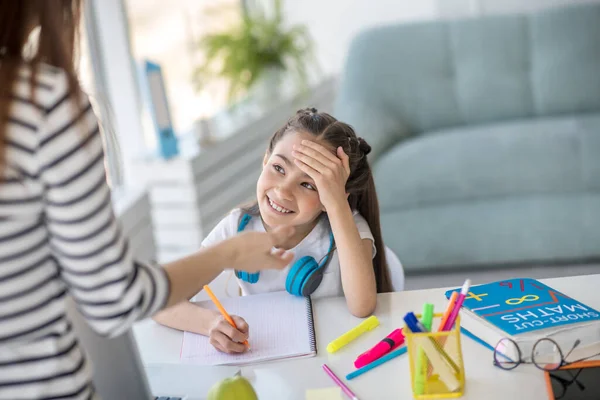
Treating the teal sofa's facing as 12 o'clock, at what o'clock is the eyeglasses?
The eyeglasses is roughly at 12 o'clock from the teal sofa.

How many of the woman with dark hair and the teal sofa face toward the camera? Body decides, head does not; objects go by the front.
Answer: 1

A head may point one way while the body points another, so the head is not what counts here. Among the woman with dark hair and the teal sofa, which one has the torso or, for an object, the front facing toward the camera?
the teal sofa

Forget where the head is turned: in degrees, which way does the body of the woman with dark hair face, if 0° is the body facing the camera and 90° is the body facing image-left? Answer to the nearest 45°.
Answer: approximately 225°

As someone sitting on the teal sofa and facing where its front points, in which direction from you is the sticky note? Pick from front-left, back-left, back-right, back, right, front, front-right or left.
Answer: front

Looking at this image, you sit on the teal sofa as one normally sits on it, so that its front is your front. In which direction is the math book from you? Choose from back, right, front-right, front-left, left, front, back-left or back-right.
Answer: front

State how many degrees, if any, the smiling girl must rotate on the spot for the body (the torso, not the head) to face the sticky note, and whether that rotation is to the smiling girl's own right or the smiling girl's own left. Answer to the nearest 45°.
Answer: approximately 45° to the smiling girl's own left

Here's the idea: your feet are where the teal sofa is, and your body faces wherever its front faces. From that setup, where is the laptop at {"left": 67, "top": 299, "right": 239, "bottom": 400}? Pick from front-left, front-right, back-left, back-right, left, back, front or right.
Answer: front

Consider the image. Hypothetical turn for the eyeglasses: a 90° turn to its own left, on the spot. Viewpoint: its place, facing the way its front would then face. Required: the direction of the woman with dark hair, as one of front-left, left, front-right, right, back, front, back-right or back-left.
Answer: right

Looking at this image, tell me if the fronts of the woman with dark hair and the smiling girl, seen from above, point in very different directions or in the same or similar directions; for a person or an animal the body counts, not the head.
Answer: very different directions

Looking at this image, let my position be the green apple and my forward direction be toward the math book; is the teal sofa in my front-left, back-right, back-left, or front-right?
front-left

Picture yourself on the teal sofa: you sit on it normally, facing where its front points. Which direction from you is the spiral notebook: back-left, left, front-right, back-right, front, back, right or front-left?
front

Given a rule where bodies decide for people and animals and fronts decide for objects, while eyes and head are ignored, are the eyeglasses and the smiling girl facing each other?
no

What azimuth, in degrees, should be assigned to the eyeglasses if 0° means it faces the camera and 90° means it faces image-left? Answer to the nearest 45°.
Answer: approximately 45°

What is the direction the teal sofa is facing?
toward the camera

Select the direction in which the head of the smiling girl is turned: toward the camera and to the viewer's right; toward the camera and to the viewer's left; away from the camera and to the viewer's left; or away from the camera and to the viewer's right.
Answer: toward the camera and to the viewer's left
